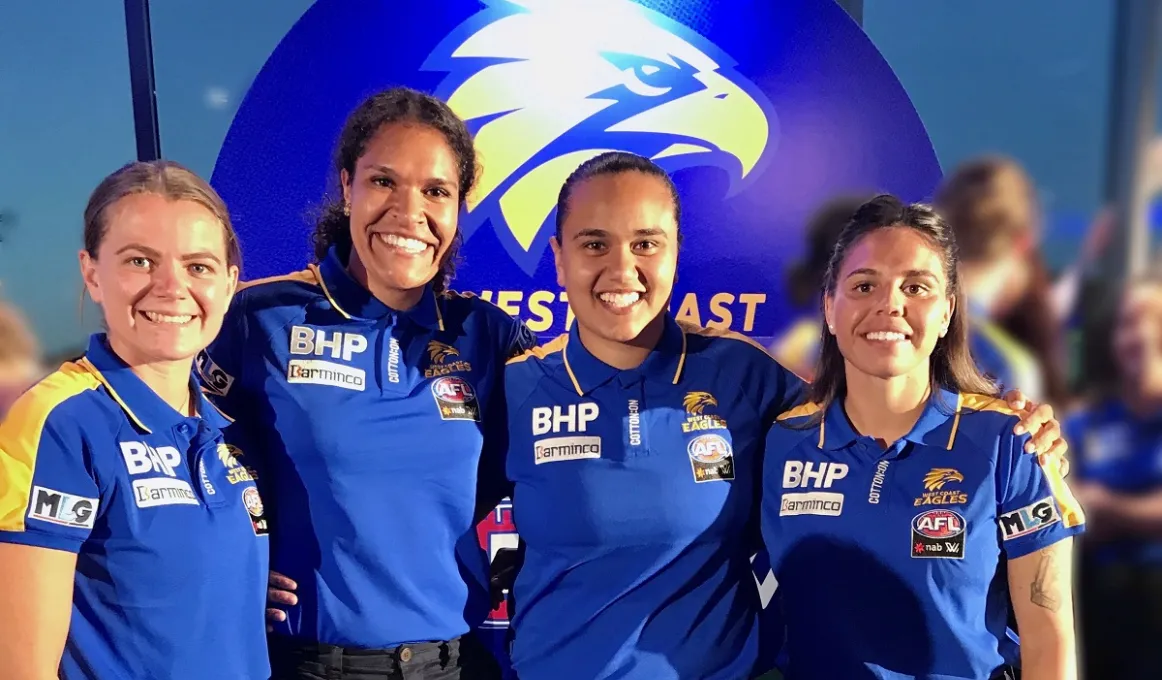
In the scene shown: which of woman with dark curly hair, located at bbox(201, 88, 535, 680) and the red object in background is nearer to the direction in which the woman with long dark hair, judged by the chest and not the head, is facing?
the woman with dark curly hair

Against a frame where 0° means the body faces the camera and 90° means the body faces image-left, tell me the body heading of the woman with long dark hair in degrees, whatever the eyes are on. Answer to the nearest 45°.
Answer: approximately 0°

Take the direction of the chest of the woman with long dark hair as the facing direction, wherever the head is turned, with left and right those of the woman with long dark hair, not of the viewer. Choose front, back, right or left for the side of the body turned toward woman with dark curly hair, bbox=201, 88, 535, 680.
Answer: right

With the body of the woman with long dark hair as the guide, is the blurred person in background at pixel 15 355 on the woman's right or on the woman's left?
on the woman's right

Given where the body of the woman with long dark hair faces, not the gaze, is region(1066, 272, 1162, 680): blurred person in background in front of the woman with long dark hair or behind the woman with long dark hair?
behind

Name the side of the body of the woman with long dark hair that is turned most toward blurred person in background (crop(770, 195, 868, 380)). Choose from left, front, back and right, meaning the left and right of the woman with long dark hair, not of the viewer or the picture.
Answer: back
